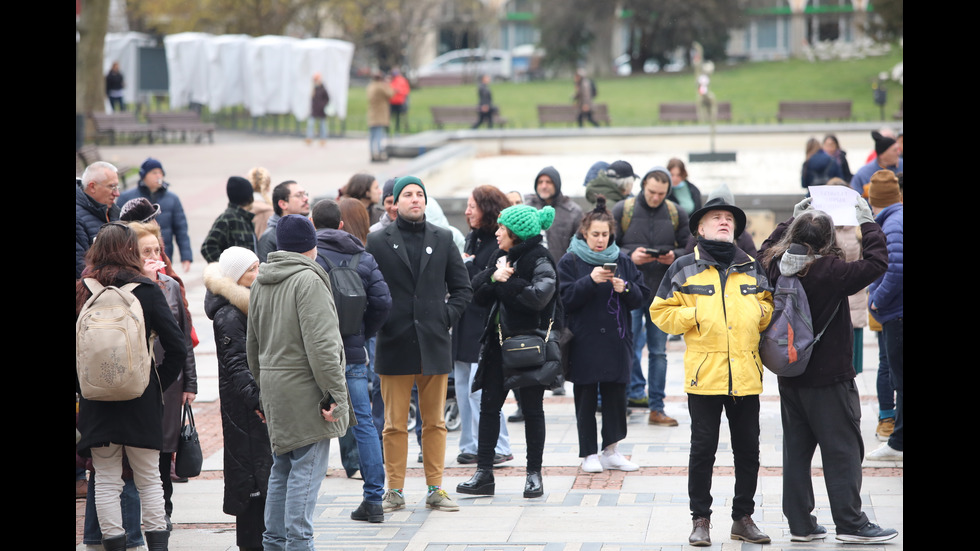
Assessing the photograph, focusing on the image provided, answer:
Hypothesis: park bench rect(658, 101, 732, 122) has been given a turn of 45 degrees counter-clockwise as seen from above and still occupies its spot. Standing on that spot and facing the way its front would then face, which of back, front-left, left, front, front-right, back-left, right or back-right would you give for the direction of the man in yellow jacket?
front-right

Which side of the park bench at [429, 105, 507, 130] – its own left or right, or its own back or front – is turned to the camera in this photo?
front

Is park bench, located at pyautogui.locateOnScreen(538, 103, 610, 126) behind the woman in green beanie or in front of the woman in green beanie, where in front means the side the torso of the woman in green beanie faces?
behind

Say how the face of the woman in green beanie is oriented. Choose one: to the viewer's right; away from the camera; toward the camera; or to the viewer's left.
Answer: to the viewer's left

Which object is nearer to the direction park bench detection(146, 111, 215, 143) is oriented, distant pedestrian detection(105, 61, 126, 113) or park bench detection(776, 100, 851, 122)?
the park bench

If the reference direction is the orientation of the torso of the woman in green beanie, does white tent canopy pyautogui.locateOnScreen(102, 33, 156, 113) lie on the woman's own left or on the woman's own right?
on the woman's own right

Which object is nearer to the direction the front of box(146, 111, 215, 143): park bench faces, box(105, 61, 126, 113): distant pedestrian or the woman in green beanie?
the woman in green beanie

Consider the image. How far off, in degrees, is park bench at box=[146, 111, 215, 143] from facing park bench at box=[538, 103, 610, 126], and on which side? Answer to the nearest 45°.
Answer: approximately 45° to its left

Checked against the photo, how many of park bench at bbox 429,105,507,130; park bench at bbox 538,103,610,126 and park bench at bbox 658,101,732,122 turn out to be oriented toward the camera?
3

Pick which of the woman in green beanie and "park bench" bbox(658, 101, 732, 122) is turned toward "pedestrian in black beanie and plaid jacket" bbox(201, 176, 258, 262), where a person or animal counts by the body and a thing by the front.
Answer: the park bench

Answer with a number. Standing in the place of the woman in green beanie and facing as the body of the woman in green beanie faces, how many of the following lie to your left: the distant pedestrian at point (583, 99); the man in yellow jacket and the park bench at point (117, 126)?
1

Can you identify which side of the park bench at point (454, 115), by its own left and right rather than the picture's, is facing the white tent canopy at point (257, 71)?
right

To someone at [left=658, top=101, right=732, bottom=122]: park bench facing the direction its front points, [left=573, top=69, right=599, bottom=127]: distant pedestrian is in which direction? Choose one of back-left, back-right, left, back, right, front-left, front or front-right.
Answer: front-right

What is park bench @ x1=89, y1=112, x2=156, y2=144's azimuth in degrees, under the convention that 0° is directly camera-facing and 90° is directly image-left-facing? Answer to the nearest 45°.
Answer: approximately 315°

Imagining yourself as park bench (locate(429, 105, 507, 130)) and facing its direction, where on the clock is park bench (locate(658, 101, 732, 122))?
park bench (locate(658, 101, 732, 122)) is roughly at 9 o'clock from park bench (locate(429, 105, 507, 130)).

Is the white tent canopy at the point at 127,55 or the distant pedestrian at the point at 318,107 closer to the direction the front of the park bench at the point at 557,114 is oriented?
the distant pedestrian
